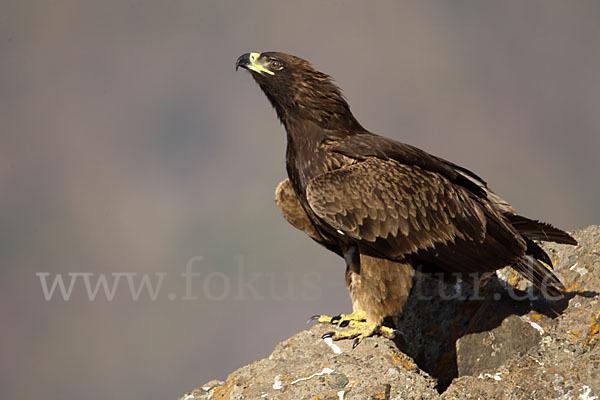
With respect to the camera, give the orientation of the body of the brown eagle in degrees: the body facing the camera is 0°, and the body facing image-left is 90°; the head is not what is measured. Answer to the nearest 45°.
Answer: approximately 90°
